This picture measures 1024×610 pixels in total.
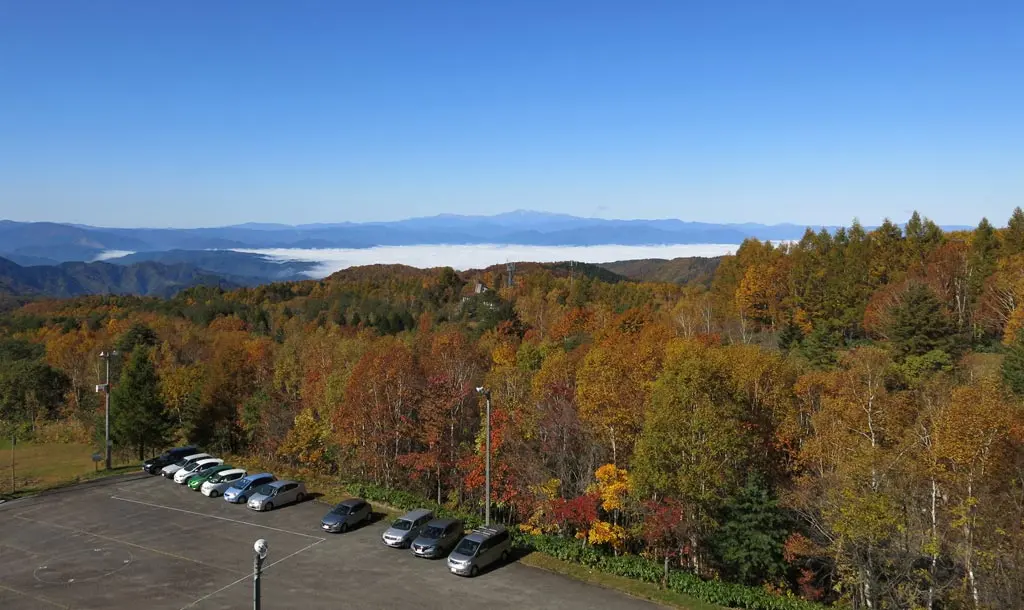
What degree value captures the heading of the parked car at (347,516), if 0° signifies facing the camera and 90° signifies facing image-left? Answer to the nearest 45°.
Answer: approximately 45°

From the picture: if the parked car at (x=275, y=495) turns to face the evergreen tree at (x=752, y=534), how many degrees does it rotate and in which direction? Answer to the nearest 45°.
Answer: approximately 90° to its left

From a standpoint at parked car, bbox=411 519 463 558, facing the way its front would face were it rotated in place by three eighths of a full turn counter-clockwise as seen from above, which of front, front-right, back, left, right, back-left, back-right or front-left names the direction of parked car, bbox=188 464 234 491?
back-left

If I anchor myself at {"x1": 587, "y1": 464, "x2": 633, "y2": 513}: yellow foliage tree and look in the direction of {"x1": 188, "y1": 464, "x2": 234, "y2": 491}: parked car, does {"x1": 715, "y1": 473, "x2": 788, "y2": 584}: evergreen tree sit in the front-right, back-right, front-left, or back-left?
back-left

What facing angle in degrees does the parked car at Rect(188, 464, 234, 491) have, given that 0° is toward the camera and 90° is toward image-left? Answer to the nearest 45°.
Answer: approximately 45°

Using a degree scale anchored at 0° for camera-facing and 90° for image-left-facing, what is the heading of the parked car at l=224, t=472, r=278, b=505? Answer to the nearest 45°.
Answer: approximately 45°

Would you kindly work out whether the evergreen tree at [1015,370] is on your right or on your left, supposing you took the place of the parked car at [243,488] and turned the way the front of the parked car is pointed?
on your left

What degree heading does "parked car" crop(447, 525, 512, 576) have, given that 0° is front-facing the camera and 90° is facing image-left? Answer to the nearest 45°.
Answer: approximately 45°

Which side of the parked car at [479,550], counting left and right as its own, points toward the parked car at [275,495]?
right

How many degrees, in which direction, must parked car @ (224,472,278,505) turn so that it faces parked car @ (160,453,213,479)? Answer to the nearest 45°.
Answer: approximately 90° to its right

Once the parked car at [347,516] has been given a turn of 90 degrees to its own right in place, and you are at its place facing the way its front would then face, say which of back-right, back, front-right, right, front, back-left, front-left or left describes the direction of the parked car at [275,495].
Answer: front
